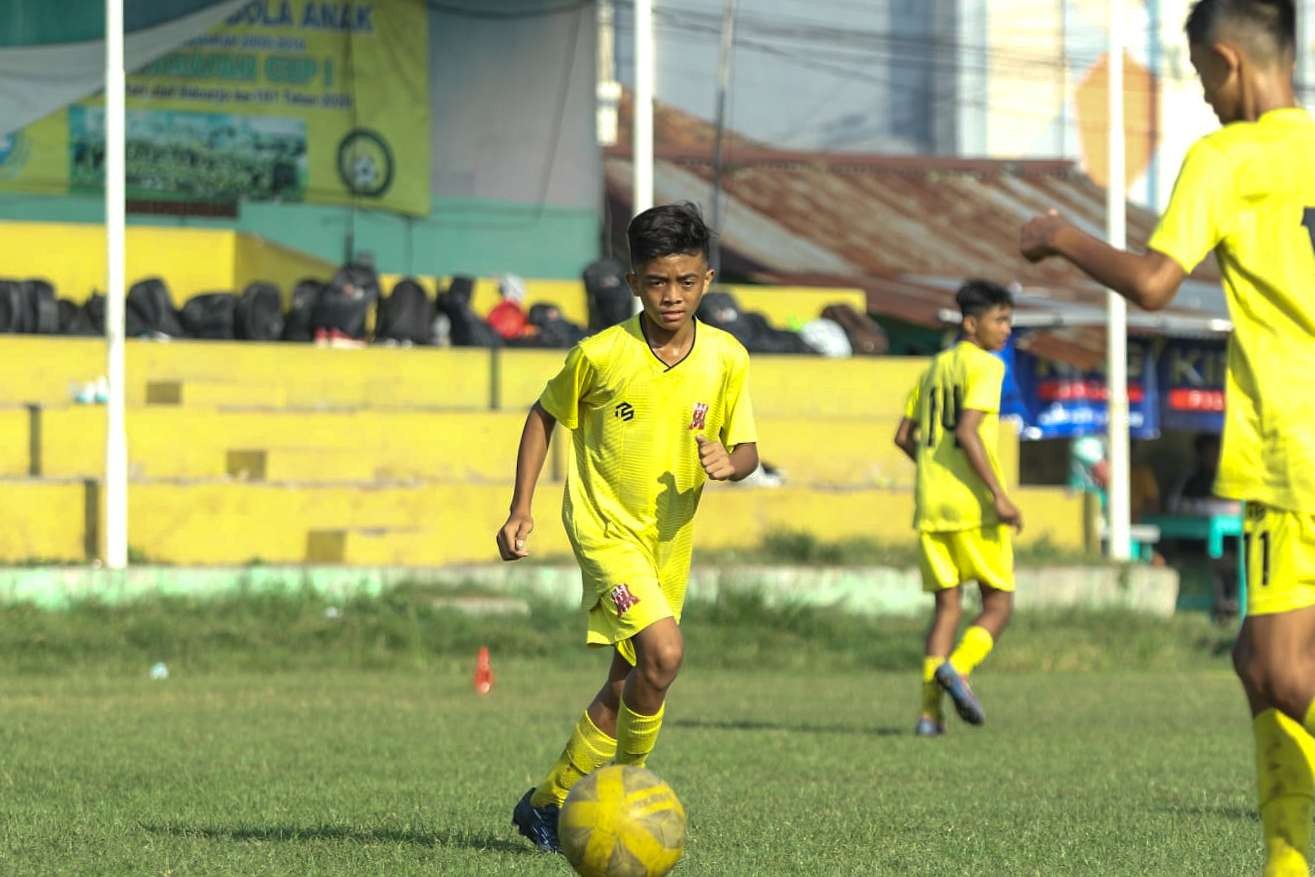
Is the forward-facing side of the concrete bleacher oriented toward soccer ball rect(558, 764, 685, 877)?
yes

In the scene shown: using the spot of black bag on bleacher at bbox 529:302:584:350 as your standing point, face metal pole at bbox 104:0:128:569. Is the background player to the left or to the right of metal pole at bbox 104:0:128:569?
left

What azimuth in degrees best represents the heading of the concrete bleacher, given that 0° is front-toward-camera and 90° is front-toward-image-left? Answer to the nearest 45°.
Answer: approximately 0°

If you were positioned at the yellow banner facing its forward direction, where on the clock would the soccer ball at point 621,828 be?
The soccer ball is roughly at 12 o'clock from the yellow banner.

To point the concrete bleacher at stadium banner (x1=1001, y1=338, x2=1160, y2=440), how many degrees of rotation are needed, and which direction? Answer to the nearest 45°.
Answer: approximately 135° to its left

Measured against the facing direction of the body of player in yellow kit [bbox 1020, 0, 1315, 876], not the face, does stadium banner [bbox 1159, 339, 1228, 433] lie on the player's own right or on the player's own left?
on the player's own right
